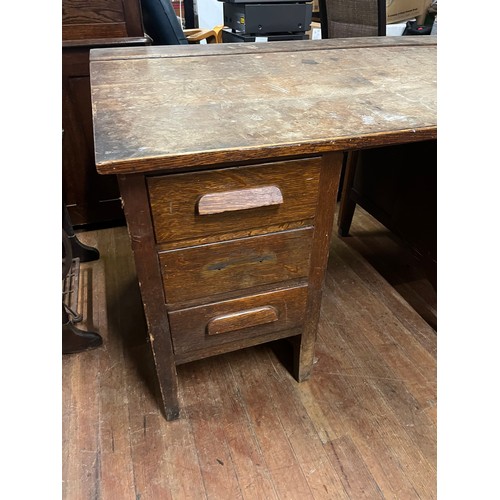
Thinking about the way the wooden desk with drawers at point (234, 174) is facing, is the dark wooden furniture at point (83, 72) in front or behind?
behind

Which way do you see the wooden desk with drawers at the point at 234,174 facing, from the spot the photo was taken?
facing the viewer

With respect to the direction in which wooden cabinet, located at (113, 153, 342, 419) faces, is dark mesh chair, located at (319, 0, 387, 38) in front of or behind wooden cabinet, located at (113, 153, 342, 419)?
behind

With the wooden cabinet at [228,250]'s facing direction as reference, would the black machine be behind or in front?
behind
